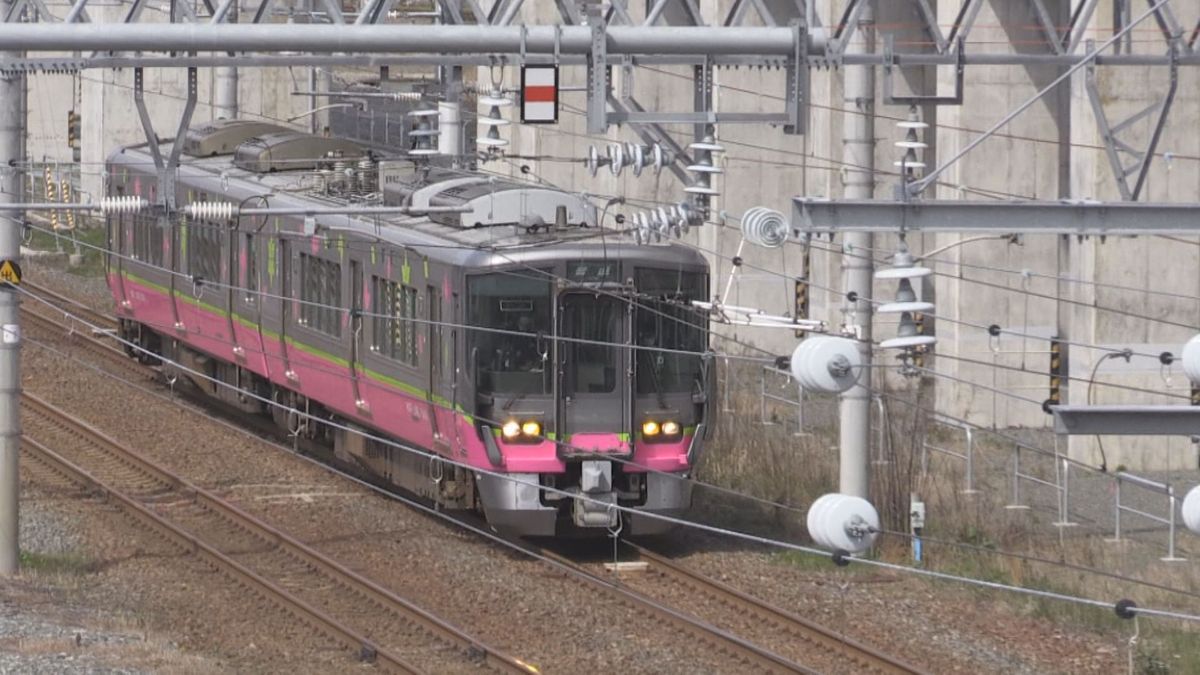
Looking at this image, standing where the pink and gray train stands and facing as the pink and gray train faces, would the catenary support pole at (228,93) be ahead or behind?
behind

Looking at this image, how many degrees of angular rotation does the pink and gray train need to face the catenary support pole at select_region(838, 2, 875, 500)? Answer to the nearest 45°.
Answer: approximately 45° to its left

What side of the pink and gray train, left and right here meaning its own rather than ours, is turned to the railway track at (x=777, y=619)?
front

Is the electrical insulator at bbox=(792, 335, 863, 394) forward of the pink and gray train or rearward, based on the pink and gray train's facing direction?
forward

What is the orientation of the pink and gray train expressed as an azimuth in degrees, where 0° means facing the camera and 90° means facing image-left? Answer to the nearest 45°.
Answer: approximately 315°
